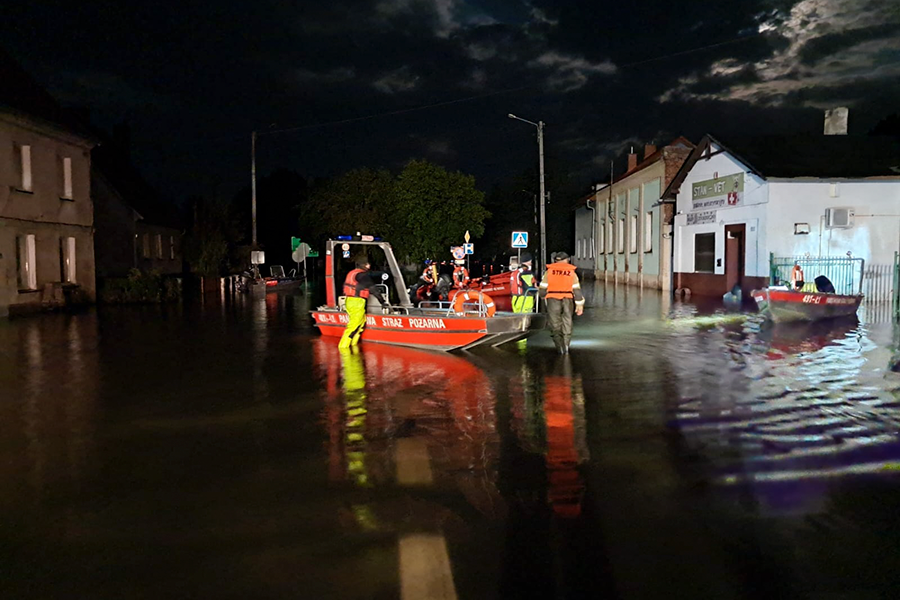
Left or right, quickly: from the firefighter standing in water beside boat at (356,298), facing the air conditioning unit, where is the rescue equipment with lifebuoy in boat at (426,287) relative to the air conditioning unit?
left

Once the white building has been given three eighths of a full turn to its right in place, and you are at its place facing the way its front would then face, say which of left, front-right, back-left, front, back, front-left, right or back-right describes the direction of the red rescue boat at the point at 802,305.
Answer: back

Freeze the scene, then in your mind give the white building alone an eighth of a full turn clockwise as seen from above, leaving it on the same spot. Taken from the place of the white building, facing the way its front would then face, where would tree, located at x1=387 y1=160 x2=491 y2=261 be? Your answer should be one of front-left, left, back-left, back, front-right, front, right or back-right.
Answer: front-right

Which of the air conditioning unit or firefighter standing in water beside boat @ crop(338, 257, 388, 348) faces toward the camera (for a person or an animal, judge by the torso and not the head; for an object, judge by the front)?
the air conditioning unit

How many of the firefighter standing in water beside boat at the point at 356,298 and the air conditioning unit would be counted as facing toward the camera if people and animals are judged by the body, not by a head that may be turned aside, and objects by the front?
1

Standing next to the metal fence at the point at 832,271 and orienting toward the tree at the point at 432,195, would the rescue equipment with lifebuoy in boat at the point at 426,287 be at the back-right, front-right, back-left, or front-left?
front-left

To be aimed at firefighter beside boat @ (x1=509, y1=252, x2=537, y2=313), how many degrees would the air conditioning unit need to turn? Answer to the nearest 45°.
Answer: approximately 45° to its right

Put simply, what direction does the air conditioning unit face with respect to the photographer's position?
facing the viewer
